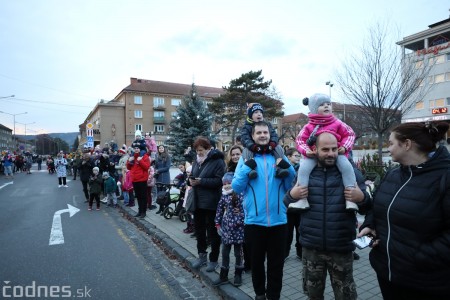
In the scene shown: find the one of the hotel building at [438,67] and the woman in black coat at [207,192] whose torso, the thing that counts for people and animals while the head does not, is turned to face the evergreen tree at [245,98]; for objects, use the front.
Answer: the hotel building

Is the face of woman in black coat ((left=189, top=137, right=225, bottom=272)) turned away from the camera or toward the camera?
toward the camera

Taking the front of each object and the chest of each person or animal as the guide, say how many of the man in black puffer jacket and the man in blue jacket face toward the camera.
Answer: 2

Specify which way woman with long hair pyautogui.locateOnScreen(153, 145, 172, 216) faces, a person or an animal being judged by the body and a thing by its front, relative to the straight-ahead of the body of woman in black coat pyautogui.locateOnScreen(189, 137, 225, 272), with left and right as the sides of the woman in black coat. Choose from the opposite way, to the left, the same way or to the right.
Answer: the same way

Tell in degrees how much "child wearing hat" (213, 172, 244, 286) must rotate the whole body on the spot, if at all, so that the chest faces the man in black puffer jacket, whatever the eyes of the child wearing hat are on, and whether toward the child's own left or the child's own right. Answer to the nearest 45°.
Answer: approximately 90° to the child's own left

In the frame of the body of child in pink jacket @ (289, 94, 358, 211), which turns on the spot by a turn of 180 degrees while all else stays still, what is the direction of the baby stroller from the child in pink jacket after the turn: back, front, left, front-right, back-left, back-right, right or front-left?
front-left

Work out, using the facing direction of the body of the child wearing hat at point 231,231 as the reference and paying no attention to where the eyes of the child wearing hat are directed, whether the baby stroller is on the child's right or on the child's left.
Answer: on the child's right

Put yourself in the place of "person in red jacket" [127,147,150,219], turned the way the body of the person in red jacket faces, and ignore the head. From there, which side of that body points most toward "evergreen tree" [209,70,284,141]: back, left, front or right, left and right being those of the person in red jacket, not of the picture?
back

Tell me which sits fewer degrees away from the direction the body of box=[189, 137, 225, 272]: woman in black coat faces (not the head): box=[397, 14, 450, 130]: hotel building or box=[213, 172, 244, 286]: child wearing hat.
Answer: the child wearing hat

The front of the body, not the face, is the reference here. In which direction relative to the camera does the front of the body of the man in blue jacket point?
toward the camera

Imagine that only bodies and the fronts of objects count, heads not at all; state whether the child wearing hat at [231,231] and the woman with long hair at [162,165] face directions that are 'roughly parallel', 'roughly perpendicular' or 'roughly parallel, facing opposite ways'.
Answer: roughly parallel

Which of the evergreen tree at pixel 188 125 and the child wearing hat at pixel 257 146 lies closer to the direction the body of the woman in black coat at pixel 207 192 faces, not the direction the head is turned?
the child wearing hat

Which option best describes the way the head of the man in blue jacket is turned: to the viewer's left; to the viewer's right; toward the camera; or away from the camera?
toward the camera

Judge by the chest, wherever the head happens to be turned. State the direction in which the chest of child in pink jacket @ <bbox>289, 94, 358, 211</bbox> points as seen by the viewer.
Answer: toward the camera
